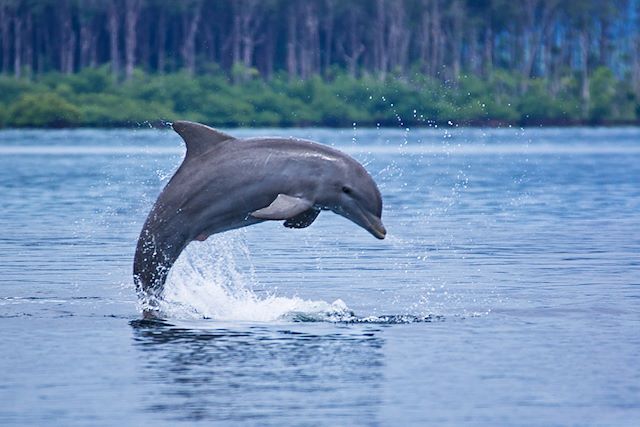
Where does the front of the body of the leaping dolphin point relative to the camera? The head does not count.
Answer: to the viewer's right
